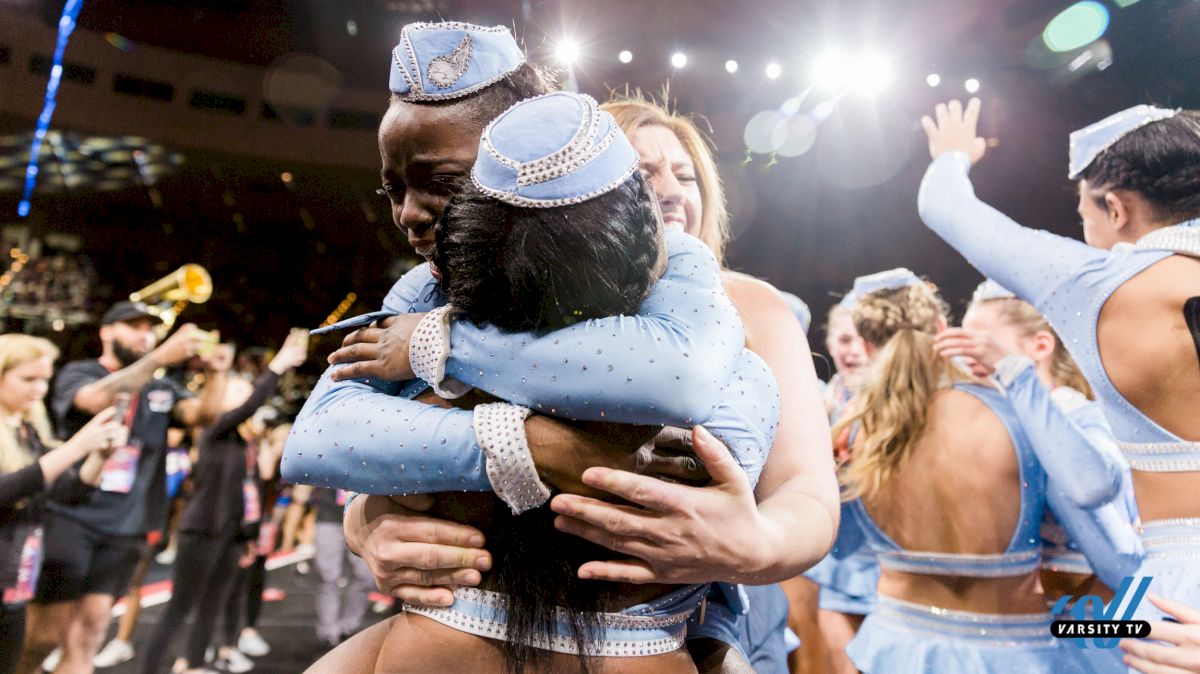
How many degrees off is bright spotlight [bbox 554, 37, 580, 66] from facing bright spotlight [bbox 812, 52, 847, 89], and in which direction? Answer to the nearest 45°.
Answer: approximately 90° to its left

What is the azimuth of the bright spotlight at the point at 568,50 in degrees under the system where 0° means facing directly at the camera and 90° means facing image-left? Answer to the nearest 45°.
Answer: approximately 0°

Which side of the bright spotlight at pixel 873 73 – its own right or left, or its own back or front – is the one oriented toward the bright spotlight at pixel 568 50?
right

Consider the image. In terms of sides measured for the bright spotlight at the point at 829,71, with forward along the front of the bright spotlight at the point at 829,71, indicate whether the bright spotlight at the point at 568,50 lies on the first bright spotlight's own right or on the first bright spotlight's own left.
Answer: on the first bright spotlight's own right

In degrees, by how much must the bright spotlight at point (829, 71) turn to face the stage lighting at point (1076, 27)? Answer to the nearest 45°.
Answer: approximately 45° to its left

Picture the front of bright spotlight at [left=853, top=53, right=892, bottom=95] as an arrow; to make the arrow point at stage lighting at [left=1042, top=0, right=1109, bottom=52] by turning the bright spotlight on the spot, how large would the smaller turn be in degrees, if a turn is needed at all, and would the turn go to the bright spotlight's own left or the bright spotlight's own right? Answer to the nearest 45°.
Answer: approximately 45° to the bright spotlight's own left

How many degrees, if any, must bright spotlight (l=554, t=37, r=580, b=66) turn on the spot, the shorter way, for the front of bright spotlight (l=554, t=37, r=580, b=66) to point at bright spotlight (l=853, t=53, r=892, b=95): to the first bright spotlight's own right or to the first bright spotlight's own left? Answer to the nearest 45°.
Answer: approximately 90° to the first bright spotlight's own left

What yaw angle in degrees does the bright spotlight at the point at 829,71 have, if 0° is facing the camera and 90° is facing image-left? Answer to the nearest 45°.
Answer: approximately 0°
